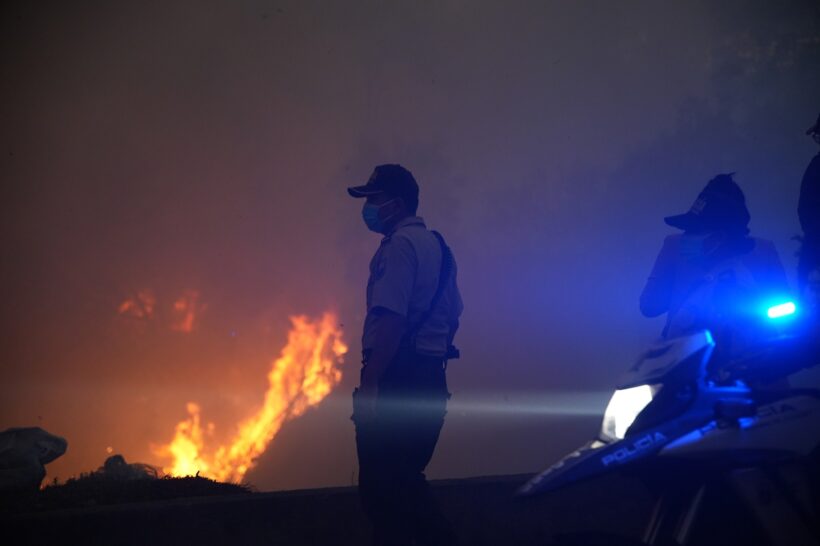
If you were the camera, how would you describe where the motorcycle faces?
facing to the left of the viewer

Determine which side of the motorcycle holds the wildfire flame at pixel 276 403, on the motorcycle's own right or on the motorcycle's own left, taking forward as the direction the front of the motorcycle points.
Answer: on the motorcycle's own right
